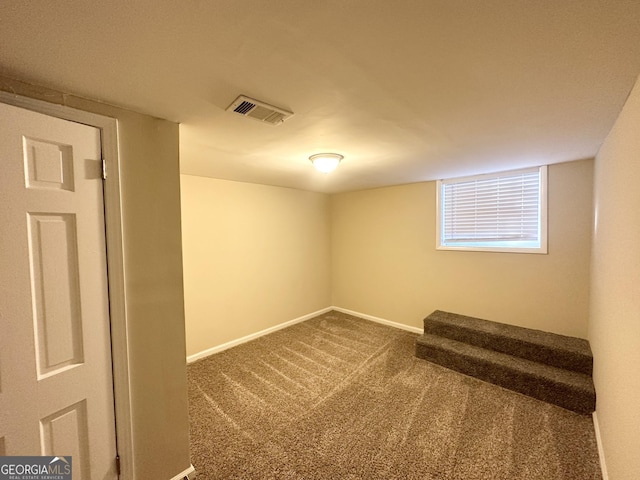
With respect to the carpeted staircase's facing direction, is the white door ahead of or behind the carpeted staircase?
ahead

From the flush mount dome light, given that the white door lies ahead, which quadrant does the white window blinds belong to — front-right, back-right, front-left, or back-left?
back-left

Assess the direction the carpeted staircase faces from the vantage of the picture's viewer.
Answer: facing the viewer and to the left of the viewer

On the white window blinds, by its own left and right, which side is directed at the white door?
front

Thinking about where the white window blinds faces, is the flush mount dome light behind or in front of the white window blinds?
in front

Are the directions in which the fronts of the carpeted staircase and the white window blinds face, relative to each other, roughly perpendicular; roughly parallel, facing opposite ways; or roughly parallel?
roughly parallel

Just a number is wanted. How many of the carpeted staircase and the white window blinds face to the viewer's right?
0
